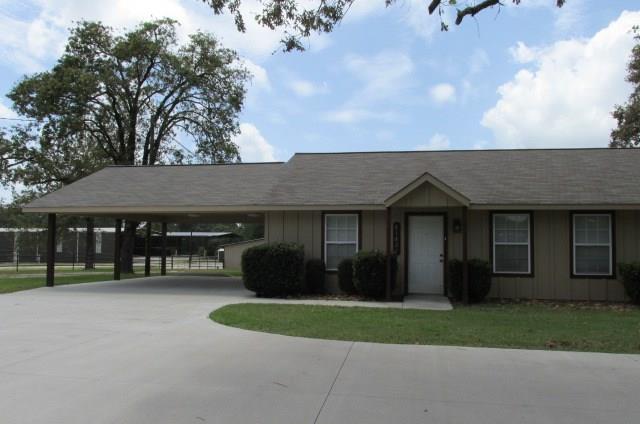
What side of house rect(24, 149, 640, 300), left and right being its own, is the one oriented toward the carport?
right

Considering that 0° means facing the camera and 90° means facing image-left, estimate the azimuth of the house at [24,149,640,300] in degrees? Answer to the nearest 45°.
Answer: approximately 0°

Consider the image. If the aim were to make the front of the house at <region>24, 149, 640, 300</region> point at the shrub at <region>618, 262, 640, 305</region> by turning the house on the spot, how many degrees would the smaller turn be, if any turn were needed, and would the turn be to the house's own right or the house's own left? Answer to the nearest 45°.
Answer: approximately 45° to the house's own left

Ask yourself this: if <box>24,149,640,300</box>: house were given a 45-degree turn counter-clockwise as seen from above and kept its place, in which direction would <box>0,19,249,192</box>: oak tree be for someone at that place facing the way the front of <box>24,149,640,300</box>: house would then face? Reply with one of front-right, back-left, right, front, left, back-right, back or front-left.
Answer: back

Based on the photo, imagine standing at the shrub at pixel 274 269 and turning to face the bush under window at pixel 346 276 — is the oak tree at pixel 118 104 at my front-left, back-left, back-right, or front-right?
back-left

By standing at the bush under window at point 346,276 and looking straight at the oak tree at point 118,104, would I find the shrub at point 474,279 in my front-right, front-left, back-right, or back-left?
back-right

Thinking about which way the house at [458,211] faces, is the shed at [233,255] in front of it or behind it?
behind
